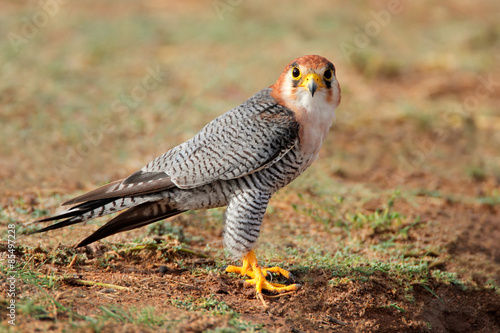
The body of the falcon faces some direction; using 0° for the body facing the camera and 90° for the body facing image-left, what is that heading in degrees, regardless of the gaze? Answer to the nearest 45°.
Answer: approximately 270°
